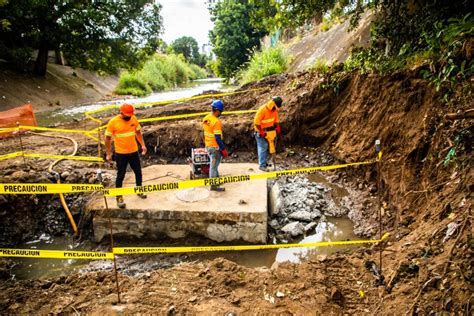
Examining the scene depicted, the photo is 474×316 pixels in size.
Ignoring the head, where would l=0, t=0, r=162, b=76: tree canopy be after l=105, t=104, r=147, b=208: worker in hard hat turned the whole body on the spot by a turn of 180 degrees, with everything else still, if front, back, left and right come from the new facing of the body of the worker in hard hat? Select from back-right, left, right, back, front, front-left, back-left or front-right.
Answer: front

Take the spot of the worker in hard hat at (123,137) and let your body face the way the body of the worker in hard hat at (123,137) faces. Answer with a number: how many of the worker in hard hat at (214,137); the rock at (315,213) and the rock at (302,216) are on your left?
3

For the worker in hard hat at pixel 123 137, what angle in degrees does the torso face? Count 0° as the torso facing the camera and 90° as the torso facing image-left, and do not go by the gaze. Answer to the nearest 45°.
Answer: approximately 0°
